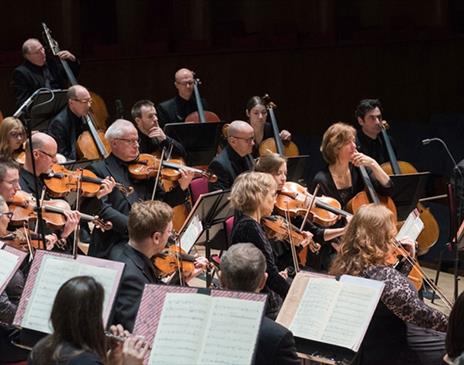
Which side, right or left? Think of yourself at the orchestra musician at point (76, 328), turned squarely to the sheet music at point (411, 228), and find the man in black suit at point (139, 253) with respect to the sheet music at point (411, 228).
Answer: left

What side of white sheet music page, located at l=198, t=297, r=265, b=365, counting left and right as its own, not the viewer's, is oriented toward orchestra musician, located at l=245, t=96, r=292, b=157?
back

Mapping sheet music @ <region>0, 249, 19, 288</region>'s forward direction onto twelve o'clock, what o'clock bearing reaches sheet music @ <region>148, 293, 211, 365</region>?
sheet music @ <region>148, 293, 211, 365</region> is roughly at 11 o'clock from sheet music @ <region>0, 249, 19, 288</region>.

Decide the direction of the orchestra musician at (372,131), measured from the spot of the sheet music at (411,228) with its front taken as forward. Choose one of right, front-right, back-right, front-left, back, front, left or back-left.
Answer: back-right
